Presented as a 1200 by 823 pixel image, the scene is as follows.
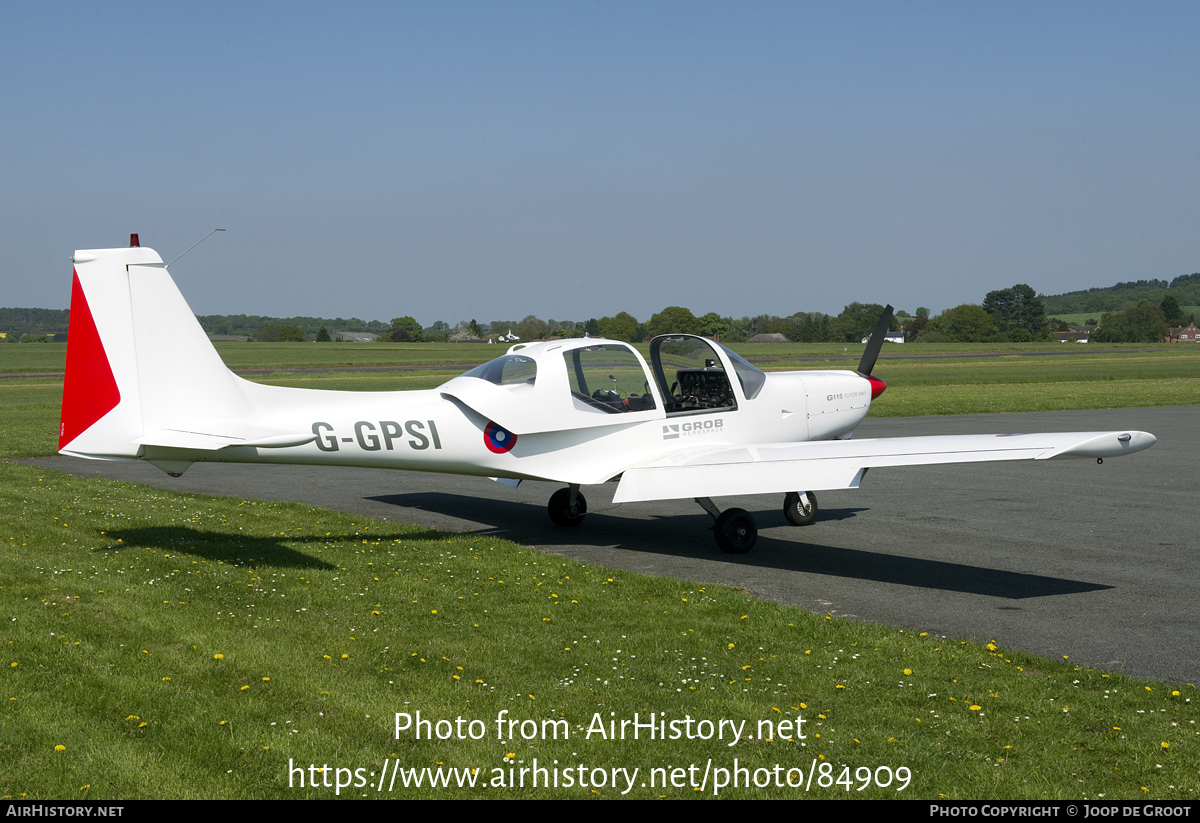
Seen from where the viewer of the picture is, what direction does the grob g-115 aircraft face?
facing away from the viewer and to the right of the viewer
